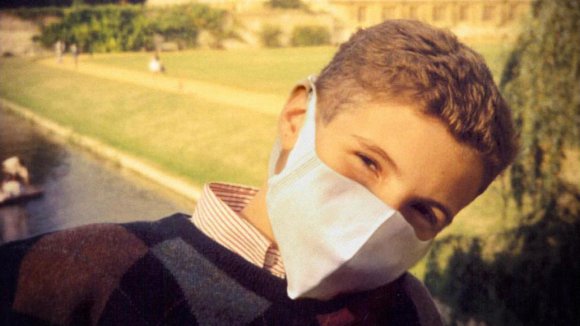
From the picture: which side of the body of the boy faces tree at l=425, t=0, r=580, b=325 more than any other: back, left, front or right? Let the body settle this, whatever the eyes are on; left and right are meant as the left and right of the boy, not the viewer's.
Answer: left

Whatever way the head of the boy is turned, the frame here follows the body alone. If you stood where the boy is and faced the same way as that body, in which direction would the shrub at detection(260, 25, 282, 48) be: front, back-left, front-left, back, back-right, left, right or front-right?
back-left

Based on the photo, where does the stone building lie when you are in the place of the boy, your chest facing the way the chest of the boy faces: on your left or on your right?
on your left

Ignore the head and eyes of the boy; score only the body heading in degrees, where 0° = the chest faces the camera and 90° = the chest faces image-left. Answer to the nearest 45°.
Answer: approximately 315°

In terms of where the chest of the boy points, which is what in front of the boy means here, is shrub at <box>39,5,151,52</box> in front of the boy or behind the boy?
behind

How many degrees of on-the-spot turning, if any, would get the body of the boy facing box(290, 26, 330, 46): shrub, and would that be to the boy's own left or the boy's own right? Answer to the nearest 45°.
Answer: approximately 135° to the boy's own left
